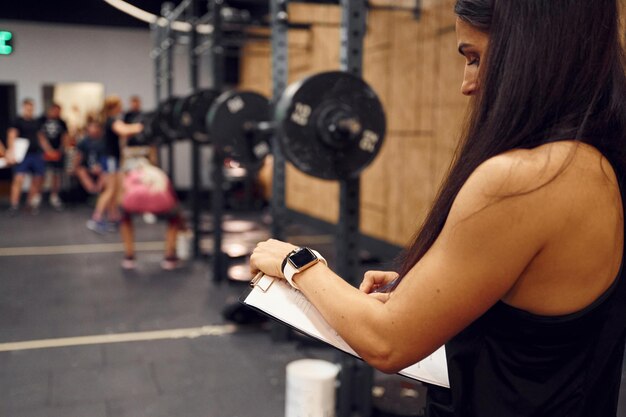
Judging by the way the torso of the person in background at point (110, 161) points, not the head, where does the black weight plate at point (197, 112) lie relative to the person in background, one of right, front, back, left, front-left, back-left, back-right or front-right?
right

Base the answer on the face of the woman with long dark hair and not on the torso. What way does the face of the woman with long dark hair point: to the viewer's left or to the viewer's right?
to the viewer's left

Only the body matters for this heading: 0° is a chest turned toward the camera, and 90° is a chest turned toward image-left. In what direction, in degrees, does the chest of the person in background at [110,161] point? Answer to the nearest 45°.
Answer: approximately 270°

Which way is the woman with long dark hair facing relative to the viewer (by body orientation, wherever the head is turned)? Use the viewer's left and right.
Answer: facing away from the viewer and to the left of the viewer

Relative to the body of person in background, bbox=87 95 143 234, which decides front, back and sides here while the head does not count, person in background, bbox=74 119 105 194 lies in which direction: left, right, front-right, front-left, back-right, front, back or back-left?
left

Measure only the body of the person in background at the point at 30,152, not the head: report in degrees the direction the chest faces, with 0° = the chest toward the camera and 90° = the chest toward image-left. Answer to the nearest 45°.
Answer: approximately 0°
